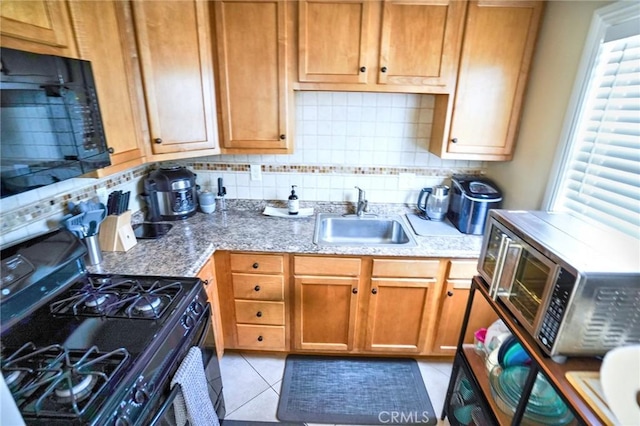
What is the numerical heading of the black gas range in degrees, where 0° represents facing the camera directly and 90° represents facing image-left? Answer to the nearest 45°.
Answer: approximately 315°

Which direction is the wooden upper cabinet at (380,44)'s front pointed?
toward the camera

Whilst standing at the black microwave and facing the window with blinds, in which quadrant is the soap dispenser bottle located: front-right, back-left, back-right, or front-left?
front-left

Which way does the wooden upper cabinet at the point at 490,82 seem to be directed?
toward the camera

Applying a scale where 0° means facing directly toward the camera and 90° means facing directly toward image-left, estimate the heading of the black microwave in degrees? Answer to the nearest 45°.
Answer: approximately 315°

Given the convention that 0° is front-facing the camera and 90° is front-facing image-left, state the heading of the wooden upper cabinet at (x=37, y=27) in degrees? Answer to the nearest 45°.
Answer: approximately 315°

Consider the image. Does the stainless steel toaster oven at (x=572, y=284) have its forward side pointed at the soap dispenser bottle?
no

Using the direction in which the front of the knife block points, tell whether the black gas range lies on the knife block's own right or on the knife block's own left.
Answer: on the knife block's own right

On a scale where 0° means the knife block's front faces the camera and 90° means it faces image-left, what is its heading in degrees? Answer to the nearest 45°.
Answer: approximately 315°
